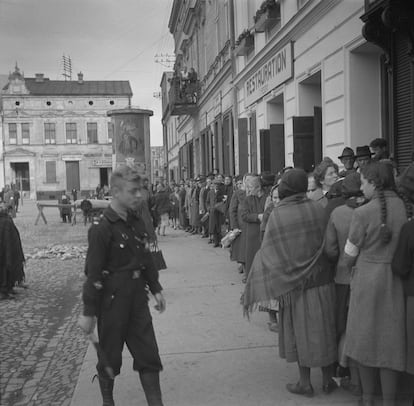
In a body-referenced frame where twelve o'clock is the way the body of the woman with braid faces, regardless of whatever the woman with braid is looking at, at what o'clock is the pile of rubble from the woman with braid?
The pile of rubble is roughly at 12 o'clock from the woman with braid.

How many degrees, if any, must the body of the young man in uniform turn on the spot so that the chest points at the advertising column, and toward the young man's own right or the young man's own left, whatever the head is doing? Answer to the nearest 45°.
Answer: approximately 135° to the young man's own left

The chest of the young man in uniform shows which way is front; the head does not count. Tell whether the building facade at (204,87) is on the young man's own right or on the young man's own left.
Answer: on the young man's own left

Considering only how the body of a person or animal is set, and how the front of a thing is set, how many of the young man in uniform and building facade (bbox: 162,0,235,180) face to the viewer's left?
1

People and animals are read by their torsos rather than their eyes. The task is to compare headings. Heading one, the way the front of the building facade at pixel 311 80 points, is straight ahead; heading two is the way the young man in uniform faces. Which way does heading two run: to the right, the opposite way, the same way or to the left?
to the left

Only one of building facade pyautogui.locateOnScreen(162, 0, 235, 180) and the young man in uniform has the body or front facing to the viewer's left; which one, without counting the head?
the building facade

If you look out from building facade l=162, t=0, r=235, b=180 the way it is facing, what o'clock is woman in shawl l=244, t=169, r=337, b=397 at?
The woman in shawl is roughly at 9 o'clock from the building facade.

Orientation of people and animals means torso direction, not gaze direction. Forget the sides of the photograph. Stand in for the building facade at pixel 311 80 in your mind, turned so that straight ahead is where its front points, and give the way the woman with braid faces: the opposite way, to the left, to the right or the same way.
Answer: to the right

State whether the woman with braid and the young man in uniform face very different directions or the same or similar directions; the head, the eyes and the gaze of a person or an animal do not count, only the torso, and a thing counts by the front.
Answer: very different directions

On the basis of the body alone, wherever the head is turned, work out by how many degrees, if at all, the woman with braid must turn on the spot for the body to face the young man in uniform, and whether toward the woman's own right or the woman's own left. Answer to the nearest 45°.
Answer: approximately 45° to the woman's own left

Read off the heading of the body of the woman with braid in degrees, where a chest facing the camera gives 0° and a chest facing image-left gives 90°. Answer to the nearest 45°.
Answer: approximately 135°

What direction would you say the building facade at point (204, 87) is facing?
to the viewer's left

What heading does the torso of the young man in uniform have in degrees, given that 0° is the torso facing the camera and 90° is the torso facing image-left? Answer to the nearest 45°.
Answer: approximately 315°

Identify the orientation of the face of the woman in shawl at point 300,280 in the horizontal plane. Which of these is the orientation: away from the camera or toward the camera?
away from the camera

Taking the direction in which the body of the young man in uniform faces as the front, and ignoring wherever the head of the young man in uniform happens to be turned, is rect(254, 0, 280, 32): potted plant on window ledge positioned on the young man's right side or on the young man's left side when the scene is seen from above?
on the young man's left side
